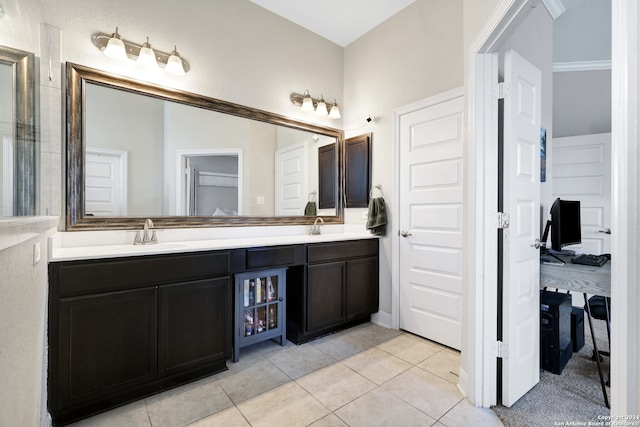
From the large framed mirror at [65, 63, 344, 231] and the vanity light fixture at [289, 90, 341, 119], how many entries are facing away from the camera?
0

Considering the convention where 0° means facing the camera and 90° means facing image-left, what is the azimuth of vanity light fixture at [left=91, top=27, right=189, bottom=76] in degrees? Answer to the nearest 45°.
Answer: approximately 315°

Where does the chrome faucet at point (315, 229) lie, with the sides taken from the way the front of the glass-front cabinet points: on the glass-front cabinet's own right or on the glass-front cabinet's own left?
on the glass-front cabinet's own left

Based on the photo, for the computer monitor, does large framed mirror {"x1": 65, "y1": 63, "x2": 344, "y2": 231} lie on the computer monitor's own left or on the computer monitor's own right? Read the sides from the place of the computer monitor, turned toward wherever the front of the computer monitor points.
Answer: on the computer monitor's own right

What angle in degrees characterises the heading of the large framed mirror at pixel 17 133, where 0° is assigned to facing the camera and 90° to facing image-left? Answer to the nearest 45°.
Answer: approximately 315°

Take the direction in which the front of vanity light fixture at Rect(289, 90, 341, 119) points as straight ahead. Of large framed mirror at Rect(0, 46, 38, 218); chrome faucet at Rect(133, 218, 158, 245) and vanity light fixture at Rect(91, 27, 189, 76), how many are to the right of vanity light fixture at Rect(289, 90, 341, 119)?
3

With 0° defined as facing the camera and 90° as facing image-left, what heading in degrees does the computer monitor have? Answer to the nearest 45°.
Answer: approximately 315°

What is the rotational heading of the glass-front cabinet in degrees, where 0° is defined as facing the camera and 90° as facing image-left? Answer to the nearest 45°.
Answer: approximately 315°

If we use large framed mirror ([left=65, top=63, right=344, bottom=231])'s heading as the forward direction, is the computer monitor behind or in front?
in front

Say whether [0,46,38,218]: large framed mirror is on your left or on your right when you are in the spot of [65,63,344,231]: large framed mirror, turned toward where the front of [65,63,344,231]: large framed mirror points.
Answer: on your right

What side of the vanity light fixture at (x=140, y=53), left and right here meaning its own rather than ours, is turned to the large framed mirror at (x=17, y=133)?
right
